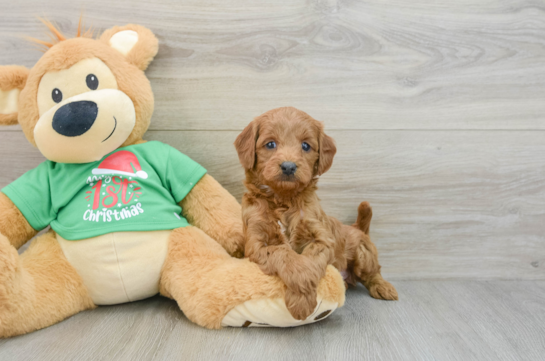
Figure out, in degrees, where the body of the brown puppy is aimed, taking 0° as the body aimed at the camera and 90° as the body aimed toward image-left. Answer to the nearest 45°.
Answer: approximately 45°
